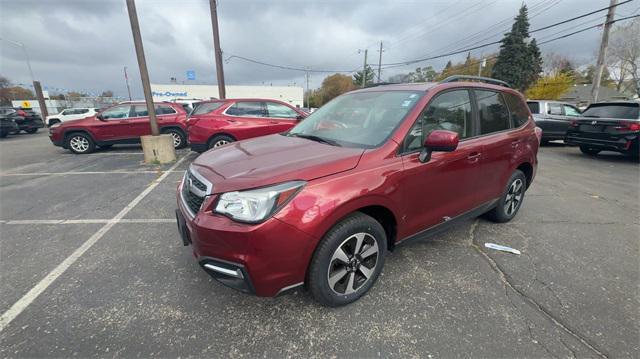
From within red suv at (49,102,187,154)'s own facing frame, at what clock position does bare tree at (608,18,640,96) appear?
The bare tree is roughly at 6 o'clock from the red suv.

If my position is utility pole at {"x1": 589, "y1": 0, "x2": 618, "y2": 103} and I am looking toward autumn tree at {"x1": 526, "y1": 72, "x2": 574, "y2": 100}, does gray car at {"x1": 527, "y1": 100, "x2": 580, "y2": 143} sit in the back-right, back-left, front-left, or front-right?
back-left

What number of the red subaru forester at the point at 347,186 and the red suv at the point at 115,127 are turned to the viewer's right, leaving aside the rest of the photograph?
0

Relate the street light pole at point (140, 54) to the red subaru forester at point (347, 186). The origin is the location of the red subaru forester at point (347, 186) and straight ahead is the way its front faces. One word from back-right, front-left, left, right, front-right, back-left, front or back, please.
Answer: right

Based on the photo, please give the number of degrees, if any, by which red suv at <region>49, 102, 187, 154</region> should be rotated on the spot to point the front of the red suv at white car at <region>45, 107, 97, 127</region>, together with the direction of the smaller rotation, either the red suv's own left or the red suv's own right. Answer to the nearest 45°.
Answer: approximately 90° to the red suv's own right

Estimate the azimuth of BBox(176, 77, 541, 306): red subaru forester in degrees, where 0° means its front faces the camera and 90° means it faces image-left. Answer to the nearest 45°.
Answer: approximately 45°

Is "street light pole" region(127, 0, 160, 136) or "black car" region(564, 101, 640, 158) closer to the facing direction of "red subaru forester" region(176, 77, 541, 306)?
the street light pole

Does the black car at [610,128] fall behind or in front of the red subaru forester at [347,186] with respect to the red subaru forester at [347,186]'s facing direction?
behind

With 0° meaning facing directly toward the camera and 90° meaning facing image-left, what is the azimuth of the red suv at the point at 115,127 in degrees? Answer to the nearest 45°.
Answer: approximately 90°

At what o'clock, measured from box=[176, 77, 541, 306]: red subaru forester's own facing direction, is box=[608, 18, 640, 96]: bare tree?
The bare tree is roughly at 6 o'clock from the red subaru forester.
